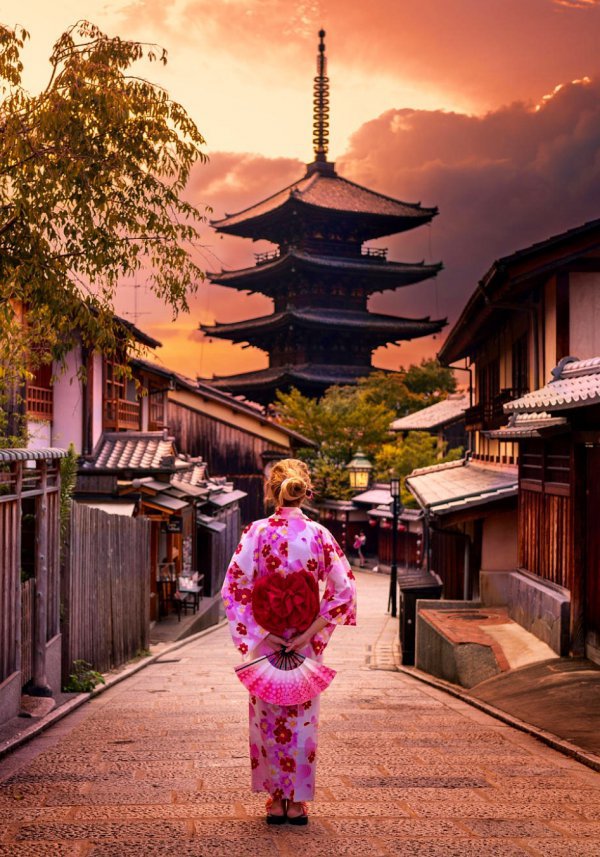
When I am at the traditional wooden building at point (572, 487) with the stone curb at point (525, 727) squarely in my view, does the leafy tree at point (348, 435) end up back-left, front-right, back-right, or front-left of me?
back-right

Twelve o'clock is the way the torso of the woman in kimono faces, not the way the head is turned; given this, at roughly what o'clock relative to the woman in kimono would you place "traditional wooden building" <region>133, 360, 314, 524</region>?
The traditional wooden building is roughly at 12 o'clock from the woman in kimono.

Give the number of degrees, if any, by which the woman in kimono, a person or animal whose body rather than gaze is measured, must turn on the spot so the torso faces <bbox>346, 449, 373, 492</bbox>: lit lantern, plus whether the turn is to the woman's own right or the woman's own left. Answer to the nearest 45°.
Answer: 0° — they already face it

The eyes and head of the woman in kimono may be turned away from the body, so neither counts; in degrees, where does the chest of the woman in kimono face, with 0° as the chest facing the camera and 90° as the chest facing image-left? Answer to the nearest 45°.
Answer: approximately 180°

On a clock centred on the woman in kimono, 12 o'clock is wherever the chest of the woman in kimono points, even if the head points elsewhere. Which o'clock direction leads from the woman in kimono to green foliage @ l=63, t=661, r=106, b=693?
The green foliage is roughly at 11 o'clock from the woman in kimono.

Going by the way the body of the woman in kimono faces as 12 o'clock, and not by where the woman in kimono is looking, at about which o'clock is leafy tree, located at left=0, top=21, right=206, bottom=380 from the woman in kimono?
The leafy tree is roughly at 11 o'clock from the woman in kimono.

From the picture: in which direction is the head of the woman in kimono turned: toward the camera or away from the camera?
away from the camera

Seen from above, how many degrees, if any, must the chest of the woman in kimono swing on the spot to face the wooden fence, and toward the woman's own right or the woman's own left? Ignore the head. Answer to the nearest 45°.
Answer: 0° — they already face it

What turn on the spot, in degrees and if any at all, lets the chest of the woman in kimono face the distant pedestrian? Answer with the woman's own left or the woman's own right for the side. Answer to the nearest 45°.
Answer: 0° — they already face them
